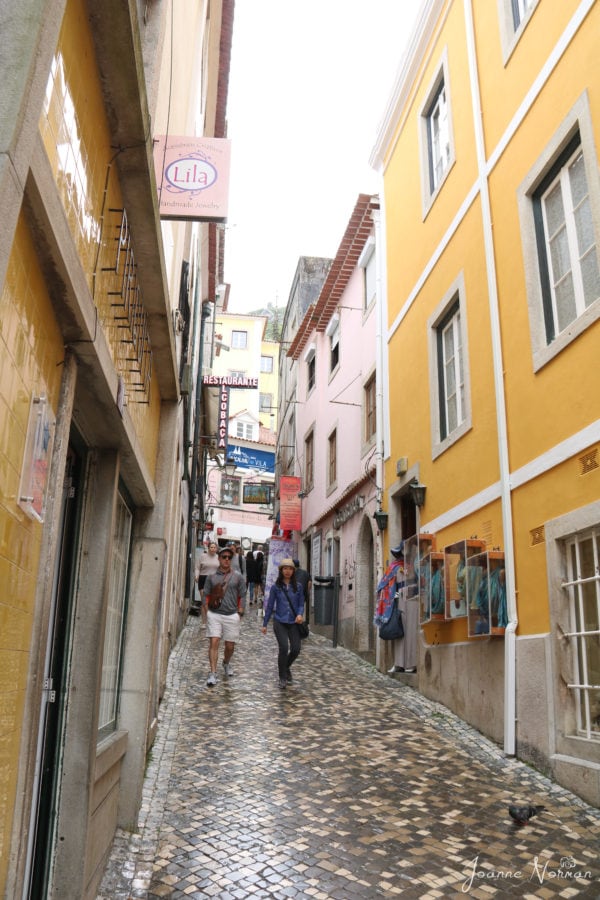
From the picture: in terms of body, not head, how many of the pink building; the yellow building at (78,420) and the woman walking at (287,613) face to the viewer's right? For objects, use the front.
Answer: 1

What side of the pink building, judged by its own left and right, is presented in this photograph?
left

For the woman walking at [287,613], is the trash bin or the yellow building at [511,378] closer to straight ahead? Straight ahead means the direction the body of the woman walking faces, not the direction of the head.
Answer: the yellow building

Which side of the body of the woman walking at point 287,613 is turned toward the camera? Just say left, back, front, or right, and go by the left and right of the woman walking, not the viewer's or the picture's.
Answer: front

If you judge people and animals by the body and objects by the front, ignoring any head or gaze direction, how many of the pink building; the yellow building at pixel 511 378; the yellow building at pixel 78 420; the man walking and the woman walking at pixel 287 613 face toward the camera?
2

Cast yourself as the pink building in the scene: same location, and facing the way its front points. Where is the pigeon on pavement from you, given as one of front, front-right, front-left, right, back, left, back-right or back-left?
left

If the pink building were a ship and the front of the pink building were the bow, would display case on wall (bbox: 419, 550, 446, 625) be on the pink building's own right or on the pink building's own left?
on the pink building's own left

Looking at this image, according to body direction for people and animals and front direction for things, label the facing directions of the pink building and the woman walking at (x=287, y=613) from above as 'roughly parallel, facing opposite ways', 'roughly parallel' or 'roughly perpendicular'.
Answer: roughly perpendicular

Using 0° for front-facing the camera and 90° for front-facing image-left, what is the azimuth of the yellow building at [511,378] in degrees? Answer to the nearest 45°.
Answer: approximately 90°

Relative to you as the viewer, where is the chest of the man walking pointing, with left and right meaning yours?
facing the viewer

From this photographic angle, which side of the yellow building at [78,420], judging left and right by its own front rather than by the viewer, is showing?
right

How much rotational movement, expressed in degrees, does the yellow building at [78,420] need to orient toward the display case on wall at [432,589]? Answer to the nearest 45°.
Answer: approximately 45° to its left

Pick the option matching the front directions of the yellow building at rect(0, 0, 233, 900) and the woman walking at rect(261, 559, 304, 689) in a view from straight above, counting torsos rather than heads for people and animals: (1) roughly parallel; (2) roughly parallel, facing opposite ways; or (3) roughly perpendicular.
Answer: roughly perpendicular

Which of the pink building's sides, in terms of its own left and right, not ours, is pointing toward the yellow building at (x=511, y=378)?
left

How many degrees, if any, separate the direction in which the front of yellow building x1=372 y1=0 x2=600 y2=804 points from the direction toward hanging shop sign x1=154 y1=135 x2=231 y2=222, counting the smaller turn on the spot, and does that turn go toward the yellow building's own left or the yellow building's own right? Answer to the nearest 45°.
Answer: approximately 45° to the yellow building's own left
